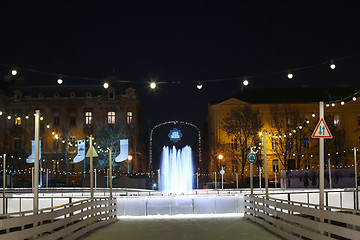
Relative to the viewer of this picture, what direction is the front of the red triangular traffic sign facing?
facing the viewer

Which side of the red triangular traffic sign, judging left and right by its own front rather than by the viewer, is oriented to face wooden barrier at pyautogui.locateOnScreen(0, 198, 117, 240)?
right
